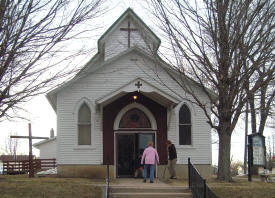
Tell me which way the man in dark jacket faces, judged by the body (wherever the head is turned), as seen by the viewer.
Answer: to the viewer's left

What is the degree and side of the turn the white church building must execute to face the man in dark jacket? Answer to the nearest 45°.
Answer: approximately 45° to its left

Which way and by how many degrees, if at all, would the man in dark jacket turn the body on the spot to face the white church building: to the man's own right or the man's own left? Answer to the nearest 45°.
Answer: approximately 45° to the man's own right

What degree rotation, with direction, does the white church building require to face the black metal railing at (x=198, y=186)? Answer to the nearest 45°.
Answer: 0° — it already faces it

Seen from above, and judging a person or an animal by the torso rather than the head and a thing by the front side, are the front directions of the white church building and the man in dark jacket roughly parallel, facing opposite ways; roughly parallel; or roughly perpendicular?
roughly perpendicular

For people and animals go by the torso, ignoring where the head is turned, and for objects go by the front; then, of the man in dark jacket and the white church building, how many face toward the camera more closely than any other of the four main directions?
1

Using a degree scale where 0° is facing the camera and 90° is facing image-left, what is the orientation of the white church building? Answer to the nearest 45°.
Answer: approximately 0°

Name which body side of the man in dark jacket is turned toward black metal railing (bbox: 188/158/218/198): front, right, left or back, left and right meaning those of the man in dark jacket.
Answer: left

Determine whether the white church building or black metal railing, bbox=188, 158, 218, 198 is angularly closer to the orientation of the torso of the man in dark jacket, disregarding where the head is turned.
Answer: the white church building
